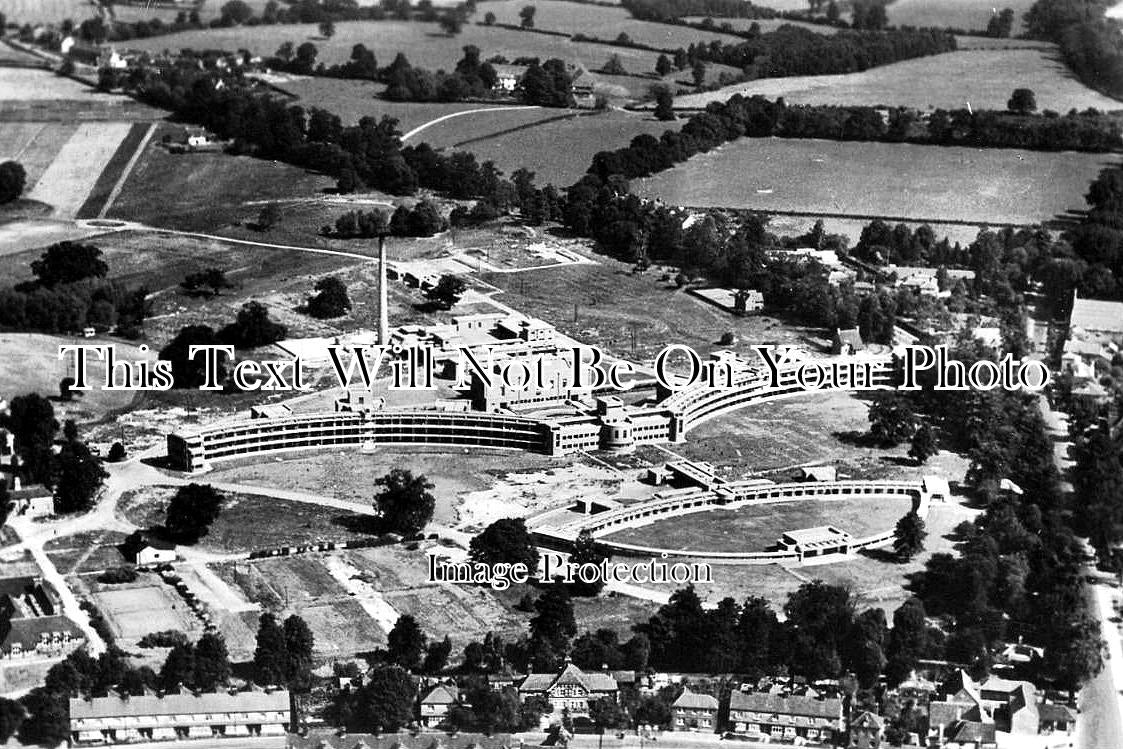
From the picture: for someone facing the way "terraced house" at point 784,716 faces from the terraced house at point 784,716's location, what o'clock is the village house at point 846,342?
The village house is roughly at 6 o'clock from the terraced house.

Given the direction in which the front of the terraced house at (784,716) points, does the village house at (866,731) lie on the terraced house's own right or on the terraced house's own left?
on the terraced house's own left

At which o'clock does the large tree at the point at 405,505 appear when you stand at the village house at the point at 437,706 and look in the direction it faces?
The large tree is roughly at 6 o'clock from the village house.

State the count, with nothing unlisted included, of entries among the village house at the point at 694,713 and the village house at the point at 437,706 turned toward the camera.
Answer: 2

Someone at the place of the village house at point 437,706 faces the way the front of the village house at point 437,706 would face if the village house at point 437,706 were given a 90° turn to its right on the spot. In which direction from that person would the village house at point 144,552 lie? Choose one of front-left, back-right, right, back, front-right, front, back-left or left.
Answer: front-right

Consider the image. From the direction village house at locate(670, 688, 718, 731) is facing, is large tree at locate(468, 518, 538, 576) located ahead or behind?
behind

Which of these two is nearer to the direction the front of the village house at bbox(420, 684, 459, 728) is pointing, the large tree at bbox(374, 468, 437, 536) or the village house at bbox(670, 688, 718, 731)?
the village house

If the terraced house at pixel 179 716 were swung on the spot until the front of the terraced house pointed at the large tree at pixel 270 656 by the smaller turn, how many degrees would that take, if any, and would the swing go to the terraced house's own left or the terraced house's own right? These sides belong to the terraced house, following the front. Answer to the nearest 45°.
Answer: approximately 135° to the terraced house's own left
